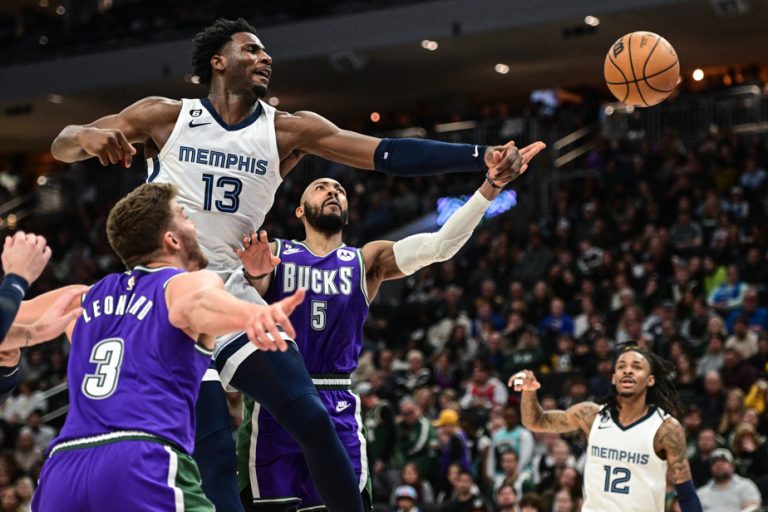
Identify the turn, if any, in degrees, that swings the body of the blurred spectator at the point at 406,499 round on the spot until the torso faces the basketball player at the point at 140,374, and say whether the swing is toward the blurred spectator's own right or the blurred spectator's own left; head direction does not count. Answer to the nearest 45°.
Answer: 0° — they already face them

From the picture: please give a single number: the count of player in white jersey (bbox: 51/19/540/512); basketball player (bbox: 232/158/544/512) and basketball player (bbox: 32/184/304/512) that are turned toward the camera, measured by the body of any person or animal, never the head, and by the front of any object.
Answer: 2

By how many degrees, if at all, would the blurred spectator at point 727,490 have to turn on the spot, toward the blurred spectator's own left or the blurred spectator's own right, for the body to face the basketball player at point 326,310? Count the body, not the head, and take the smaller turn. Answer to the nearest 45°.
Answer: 0° — they already face them

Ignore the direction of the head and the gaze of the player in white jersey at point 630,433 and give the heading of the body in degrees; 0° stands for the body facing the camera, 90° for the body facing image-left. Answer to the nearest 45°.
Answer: approximately 0°

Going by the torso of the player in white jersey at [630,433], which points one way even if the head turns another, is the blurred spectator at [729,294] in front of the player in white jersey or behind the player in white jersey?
behind

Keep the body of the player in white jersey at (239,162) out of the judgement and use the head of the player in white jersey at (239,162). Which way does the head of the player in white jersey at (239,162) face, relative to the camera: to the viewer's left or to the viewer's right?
to the viewer's right

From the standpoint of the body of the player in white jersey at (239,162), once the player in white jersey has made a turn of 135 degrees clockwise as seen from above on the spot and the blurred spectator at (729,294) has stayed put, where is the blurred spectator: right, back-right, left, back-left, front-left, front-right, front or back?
right

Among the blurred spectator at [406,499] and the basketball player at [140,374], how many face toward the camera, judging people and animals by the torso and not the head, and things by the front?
1

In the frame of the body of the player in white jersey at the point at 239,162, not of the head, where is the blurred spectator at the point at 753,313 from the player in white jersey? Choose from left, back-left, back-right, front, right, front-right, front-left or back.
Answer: back-left
